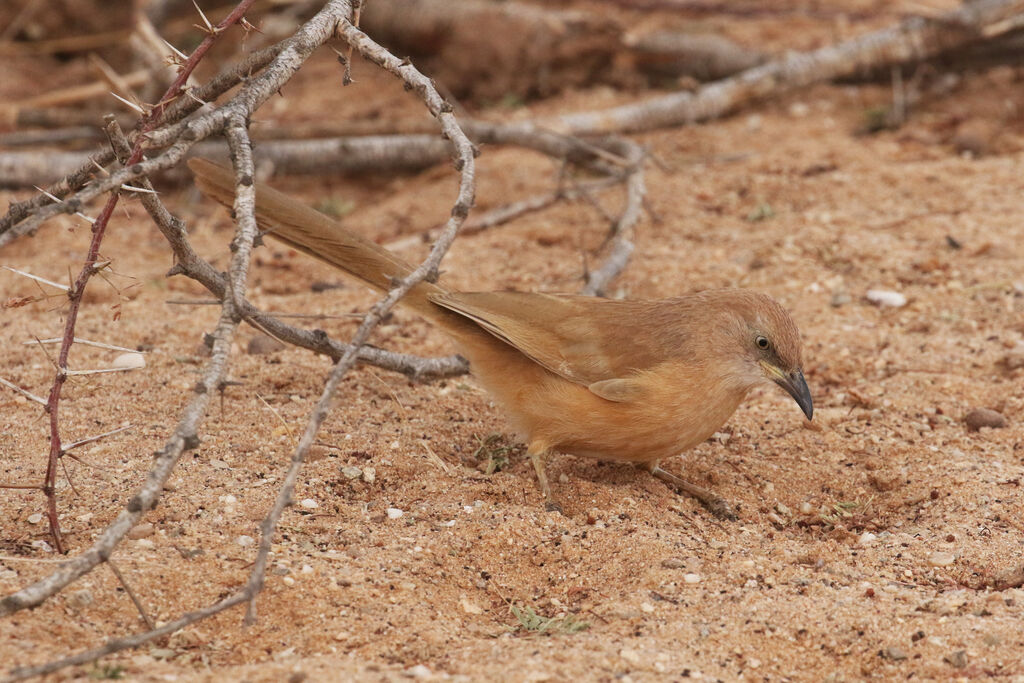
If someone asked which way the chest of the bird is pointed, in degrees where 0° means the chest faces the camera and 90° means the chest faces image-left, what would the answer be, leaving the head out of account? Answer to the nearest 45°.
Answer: approximately 270°

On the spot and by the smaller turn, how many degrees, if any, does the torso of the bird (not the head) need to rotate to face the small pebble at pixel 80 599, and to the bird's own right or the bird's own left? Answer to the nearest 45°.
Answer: approximately 135° to the bird's own right

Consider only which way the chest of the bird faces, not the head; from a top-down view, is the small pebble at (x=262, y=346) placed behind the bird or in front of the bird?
behind

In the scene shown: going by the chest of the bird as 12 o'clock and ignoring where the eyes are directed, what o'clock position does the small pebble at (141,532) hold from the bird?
The small pebble is roughly at 5 o'clock from the bird.

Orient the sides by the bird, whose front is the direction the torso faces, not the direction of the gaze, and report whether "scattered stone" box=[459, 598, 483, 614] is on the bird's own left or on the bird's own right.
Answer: on the bird's own right

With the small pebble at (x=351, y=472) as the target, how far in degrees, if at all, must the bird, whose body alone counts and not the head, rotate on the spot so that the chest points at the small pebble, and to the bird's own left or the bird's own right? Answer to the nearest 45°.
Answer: approximately 180°

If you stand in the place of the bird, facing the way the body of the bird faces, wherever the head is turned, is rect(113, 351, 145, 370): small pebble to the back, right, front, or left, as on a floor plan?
back

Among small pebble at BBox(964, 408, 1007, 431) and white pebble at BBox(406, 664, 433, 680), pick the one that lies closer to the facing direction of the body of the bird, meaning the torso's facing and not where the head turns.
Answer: the small pebble
